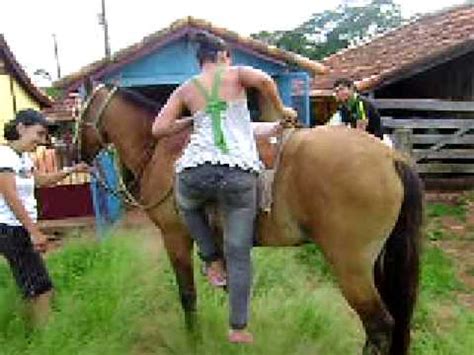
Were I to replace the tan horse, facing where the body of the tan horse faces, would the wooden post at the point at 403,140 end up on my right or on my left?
on my right

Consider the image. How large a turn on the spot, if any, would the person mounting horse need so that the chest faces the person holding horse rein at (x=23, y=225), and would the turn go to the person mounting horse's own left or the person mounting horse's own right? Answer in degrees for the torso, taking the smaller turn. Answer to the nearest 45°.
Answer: approximately 45° to the person mounting horse's own left

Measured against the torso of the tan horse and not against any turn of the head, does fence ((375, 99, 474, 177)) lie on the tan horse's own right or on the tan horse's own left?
on the tan horse's own right

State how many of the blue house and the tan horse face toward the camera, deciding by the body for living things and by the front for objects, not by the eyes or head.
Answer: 1

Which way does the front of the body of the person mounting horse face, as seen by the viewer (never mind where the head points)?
away from the camera

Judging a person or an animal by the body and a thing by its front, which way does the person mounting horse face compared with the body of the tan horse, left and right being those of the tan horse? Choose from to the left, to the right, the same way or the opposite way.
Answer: to the right

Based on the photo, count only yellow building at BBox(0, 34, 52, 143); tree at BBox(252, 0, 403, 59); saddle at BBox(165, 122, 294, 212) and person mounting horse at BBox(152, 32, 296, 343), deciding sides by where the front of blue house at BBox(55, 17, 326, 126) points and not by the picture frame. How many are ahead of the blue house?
2

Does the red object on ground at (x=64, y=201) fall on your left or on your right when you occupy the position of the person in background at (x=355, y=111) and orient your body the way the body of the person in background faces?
on your right

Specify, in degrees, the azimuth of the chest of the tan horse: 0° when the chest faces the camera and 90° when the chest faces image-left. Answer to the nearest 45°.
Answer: approximately 90°
